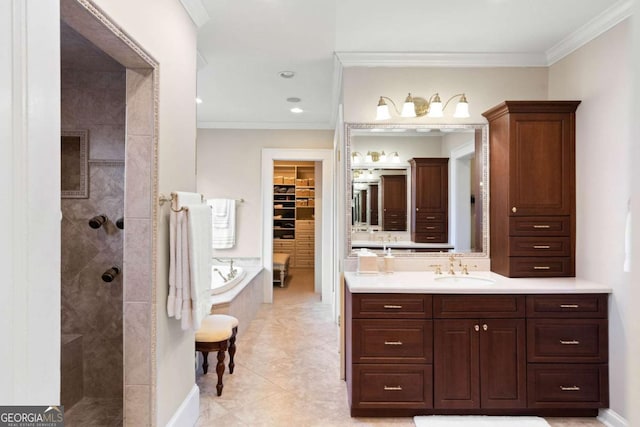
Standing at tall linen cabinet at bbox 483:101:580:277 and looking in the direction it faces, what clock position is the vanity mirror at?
The vanity mirror is roughly at 3 o'clock from the tall linen cabinet.

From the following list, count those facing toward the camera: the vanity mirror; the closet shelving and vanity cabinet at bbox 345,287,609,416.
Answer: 3

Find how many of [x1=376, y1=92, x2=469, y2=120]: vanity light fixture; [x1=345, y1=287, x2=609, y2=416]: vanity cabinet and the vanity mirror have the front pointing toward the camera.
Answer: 3

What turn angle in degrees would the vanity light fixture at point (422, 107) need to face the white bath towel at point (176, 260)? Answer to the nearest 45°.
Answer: approximately 45° to its right

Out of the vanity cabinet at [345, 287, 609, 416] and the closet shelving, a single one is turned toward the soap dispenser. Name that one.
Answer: the closet shelving

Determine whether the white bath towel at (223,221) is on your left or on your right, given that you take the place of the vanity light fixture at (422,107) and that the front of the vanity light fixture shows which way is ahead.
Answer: on your right

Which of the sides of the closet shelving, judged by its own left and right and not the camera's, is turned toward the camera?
front

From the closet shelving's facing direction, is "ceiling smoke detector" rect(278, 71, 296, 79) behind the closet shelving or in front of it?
in front

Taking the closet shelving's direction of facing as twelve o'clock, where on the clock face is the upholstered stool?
The upholstered stool is roughly at 12 o'clock from the closet shelving.

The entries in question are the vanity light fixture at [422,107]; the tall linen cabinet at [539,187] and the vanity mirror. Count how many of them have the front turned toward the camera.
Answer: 3

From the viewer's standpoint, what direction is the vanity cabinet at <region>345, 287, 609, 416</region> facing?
toward the camera

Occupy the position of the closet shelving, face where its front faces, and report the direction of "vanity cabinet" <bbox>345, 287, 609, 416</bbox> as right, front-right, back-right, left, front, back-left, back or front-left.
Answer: front

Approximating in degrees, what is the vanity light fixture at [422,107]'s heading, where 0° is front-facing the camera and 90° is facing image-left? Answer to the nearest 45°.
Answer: approximately 0°

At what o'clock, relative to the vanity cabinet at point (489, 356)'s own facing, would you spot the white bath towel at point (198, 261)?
The white bath towel is roughly at 2 o'clock from the vanity cabinet.

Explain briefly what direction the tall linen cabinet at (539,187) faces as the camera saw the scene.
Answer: facing the viewer
